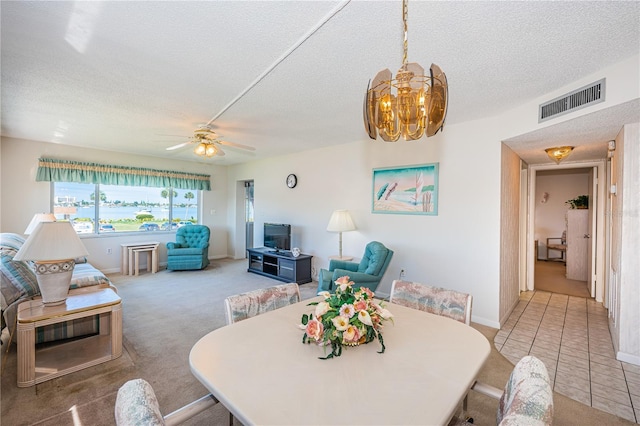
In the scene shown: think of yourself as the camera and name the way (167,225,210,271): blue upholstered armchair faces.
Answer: facing the viewer and to the left of the viewer

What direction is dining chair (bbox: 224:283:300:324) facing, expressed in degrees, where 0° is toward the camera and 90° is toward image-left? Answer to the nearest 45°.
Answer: approximately 315°

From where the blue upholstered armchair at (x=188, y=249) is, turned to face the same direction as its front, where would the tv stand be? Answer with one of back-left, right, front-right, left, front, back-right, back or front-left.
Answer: left

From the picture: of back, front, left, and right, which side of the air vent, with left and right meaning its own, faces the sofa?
front

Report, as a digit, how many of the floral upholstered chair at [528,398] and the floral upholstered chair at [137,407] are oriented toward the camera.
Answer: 0

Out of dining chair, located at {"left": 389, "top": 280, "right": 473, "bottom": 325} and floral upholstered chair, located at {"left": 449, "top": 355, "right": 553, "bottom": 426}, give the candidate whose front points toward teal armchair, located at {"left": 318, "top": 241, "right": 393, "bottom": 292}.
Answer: the floral upholstered chair

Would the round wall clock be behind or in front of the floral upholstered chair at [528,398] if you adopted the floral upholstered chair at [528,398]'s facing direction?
in front

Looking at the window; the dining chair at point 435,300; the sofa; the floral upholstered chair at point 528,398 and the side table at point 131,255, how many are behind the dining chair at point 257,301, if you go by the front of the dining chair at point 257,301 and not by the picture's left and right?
3

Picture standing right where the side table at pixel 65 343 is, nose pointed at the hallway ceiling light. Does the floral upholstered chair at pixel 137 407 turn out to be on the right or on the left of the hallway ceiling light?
right

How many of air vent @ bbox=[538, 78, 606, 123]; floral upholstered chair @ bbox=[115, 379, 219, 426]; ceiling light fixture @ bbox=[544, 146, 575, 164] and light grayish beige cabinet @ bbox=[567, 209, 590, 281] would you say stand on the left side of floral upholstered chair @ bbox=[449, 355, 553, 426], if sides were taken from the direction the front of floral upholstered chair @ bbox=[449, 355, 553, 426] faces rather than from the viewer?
1

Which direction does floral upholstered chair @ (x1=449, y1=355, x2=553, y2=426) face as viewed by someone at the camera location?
facing away from the viewer and to the left of the viewer

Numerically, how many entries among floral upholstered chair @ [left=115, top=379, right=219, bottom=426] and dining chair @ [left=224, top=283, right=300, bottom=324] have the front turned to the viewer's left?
0
